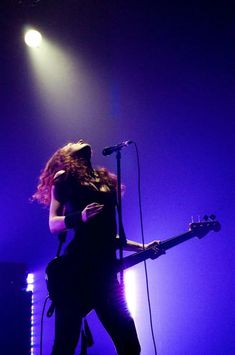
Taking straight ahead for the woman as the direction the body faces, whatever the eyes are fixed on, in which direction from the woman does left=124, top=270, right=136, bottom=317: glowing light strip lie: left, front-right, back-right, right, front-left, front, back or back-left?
back-left

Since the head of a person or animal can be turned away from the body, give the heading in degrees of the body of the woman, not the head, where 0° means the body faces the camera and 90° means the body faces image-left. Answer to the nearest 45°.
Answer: approximately 315°
